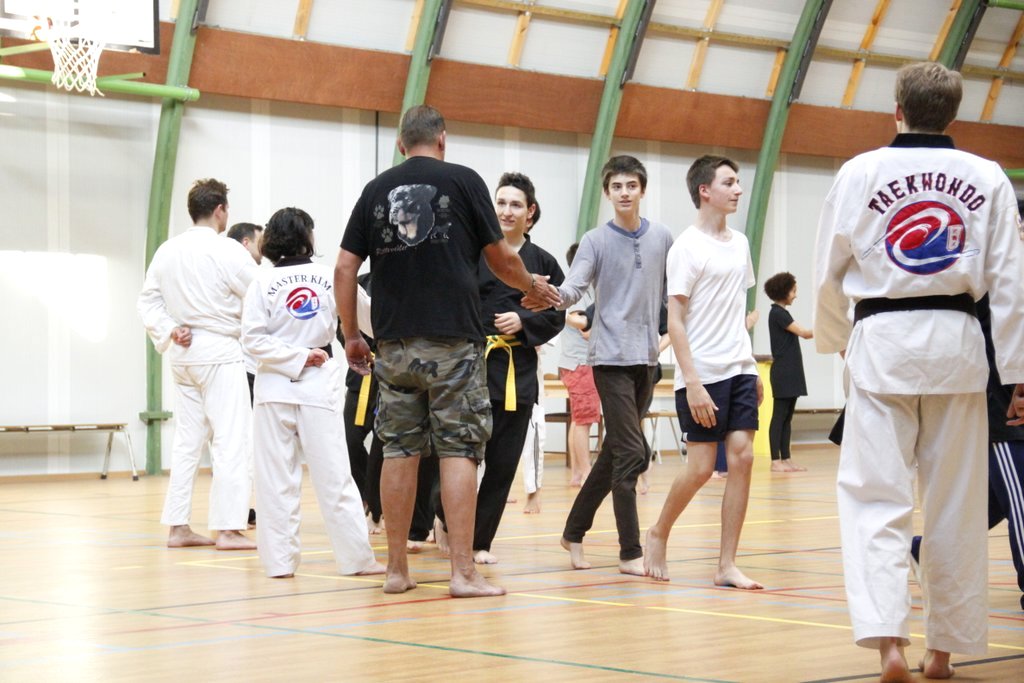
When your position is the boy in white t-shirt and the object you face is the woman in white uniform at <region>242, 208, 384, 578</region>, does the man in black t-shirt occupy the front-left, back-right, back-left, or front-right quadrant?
front-left

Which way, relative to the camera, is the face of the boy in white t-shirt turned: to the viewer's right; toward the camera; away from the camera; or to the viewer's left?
to the viewer's right

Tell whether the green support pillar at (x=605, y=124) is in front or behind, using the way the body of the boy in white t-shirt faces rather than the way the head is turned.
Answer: behind

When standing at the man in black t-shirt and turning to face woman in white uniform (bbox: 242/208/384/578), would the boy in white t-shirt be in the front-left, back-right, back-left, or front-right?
back-right

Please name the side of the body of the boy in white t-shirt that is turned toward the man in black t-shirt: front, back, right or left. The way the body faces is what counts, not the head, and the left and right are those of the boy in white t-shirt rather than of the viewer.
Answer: right

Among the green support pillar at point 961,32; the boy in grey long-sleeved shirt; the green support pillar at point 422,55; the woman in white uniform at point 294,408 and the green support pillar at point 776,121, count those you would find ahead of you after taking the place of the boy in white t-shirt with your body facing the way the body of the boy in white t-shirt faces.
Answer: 0

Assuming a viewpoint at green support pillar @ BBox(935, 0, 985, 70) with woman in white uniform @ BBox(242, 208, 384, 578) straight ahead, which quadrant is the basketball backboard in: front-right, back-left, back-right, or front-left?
front-right

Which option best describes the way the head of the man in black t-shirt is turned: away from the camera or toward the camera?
away from the camera

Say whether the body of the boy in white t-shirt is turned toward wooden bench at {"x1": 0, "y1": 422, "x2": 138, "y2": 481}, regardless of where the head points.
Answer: no

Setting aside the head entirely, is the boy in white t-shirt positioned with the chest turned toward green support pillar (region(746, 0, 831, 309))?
no

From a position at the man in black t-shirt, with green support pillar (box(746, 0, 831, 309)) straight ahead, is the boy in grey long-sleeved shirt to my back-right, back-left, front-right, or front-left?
front-right
